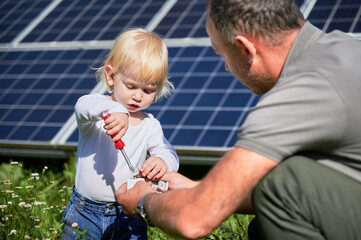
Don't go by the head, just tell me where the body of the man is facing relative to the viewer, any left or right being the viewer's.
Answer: facing away from the viewer and to the left of the viewer

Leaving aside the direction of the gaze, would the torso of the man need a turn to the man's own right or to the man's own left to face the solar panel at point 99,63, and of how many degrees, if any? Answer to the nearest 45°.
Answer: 0° — they already face it

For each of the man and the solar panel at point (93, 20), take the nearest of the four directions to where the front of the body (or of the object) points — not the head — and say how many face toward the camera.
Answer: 1

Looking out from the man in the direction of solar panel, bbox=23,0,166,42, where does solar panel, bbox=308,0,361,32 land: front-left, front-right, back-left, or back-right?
front-right

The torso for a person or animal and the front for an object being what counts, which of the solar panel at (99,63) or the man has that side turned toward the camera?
the solar panel

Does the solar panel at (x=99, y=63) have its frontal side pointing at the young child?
yes

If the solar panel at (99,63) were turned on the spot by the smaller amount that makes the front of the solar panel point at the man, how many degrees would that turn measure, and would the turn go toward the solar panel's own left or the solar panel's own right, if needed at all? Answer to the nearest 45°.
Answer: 0° — it already faces them

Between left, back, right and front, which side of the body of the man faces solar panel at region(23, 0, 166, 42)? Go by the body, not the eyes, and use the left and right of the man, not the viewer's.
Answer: front

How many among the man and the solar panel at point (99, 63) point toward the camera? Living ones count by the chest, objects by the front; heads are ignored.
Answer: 1

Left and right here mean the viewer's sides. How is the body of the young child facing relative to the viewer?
facing the viewer and to the right of the viewer

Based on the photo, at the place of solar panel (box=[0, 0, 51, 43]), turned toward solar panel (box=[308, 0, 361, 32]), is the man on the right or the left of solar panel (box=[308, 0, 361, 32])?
right

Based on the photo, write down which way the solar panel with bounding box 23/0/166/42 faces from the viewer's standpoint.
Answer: facing the viewer
